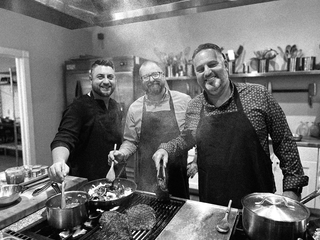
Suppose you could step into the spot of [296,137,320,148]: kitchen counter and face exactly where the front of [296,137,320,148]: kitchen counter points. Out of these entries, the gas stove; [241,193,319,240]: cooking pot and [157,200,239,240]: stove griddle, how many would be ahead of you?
3

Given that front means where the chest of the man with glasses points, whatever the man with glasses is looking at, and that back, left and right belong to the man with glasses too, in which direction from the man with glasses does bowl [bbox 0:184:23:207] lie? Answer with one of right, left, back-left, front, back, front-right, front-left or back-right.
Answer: front-right

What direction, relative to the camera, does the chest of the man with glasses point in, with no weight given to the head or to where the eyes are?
toward the camera

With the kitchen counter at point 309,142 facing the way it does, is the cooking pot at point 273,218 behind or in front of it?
in front

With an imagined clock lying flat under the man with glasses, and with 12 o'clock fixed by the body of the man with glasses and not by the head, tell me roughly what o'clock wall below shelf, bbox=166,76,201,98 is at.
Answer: The wall below shelf is roughly at 7 o'clock from the man with glasses.

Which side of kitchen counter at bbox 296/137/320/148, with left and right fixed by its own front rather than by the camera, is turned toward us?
front

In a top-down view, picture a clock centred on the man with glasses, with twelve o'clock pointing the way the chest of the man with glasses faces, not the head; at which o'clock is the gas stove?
The gas stove is roughly at 12 o'clock from the man with glasses.

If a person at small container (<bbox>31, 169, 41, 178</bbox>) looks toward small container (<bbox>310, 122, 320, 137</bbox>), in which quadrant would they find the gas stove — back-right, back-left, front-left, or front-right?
front-right

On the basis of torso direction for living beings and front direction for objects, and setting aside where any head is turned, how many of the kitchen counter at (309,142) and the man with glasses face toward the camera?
2

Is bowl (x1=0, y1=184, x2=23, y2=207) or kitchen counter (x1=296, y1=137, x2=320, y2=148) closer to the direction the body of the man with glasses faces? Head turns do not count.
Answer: the bowl

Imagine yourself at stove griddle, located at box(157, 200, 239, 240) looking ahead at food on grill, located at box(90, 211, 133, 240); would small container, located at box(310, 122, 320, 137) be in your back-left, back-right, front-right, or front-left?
back-right

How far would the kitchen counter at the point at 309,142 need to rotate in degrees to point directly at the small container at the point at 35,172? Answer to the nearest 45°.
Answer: approximately 45° to its right
